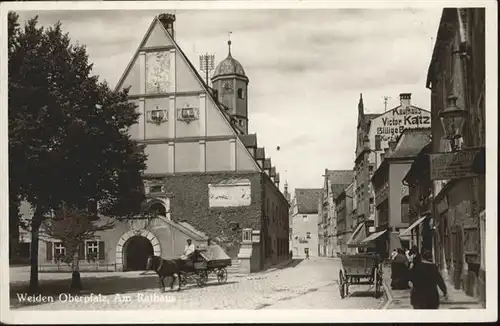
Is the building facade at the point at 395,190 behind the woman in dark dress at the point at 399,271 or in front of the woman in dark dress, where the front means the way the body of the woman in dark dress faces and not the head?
in front

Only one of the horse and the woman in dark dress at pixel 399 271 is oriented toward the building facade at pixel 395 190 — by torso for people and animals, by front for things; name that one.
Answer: the woman in dark dress

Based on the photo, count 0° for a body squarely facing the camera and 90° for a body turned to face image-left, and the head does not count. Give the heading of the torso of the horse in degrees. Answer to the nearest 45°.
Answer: approximately 45°

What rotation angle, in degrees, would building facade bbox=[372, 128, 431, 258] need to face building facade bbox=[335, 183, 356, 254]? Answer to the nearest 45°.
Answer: approximately 90° to its right

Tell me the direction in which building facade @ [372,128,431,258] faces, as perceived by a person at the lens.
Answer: facing the viewer and to the left of the viewer

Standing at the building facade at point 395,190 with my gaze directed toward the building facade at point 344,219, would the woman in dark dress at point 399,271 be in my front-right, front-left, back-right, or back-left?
back-left

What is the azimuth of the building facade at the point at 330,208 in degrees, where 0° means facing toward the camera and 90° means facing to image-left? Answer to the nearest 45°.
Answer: approximately 45°

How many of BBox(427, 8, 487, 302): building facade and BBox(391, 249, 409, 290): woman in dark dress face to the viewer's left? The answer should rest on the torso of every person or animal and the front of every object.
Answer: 1

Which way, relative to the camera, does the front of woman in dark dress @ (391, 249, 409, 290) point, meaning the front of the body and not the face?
away from the camera

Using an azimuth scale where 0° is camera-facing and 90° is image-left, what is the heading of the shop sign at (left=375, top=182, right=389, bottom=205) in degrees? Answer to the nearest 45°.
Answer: approximately 45°

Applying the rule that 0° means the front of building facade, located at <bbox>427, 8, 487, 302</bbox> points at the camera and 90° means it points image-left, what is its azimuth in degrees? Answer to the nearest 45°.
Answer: approximately 90°
